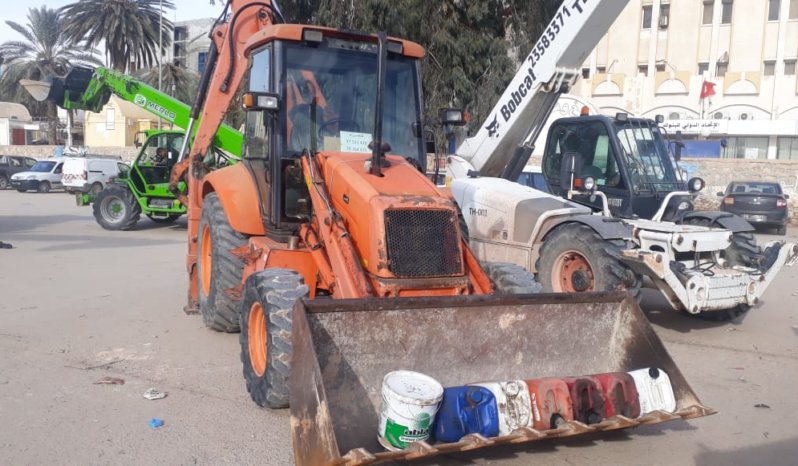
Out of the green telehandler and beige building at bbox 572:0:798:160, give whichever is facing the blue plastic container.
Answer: the beige building

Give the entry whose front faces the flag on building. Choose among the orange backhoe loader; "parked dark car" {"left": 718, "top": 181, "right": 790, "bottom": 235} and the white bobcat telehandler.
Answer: the parked dark car

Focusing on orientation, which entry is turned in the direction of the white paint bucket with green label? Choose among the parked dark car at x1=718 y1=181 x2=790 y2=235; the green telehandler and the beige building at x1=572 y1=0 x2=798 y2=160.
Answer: the beige building

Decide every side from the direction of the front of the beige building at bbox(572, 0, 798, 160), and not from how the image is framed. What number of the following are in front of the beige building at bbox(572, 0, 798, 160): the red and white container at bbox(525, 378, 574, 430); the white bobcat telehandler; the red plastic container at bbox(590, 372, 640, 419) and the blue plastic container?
4

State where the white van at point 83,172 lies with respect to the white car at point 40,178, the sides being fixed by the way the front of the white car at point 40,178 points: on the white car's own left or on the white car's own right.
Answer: on the white car's own left

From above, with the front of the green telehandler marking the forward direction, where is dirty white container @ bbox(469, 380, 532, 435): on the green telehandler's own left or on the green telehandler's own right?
on the green telehandler's own left

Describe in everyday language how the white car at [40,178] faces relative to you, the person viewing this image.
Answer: facing the viewer and to the left of the viewer

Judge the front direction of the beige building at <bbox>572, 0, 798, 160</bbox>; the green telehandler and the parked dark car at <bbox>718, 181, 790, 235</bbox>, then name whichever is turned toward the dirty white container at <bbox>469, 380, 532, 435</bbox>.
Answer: the beige building

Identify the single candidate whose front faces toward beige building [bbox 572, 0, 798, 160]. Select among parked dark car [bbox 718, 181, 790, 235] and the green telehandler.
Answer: the parked dark car

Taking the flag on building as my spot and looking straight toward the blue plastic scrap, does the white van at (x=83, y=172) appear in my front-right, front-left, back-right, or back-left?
front-right

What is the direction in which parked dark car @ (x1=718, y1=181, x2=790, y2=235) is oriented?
away from the camera

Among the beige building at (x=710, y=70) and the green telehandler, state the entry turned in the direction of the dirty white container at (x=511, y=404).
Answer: the beige building

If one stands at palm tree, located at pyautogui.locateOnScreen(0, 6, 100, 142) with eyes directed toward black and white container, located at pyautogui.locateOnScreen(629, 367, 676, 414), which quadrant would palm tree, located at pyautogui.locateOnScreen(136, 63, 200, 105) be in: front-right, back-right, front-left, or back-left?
back-left

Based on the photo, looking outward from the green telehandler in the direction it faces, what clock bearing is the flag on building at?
The flag on building is roughly at 5 o'clock from the green telehandler.

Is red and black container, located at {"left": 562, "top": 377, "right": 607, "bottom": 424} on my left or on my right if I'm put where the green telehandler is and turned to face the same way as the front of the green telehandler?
on my left

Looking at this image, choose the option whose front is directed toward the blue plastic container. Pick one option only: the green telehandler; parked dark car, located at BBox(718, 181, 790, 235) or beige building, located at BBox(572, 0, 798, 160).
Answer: the beige building

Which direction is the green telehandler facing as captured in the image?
to the viewer's left
